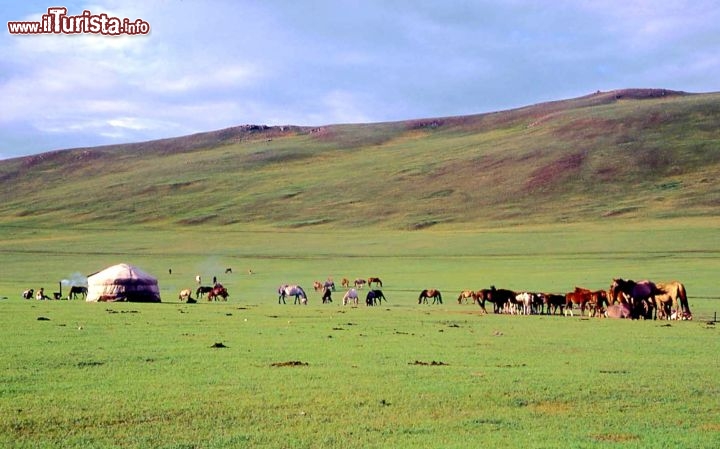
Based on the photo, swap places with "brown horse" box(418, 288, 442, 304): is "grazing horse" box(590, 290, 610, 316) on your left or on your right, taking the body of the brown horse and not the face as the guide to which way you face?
on your left

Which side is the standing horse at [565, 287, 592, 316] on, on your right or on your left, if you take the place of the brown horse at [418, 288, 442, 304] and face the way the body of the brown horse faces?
on your left

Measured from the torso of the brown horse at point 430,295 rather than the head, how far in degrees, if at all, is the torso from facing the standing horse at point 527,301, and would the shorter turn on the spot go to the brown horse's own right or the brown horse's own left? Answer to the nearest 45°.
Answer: approximately 135° to the brown horse's own left

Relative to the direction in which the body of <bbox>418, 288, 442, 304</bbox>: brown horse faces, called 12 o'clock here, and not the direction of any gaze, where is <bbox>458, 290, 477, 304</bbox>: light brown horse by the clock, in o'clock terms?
The light brown horse is roughly at 6 o'clock from the brown horse.

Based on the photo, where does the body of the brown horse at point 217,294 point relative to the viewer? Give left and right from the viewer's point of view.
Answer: facing to the right of the viewer

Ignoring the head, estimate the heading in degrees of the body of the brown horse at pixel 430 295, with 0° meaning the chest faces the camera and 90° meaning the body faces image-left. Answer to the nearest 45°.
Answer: approximately 90°

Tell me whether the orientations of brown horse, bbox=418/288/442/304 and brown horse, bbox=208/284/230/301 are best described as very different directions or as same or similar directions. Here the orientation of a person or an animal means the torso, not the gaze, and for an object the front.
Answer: very different directions

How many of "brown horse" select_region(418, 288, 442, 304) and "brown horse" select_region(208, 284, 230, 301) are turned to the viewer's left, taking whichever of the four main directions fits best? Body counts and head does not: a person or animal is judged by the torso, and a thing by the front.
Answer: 1

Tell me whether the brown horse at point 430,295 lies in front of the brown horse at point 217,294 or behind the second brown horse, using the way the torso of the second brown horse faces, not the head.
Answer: in front

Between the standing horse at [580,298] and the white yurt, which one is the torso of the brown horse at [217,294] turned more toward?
the standing horse

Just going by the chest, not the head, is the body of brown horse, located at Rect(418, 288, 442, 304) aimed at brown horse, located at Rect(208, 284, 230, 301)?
yes

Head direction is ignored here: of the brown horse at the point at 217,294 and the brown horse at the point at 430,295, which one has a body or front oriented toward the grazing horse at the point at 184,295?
the brown horse at the point at 430,295
